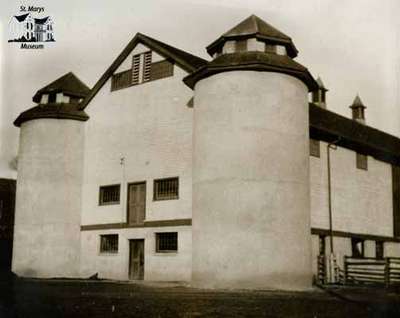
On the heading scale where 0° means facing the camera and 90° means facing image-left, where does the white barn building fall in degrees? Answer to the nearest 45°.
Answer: approximately 45°
